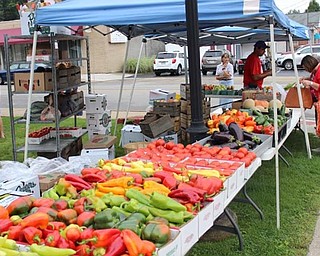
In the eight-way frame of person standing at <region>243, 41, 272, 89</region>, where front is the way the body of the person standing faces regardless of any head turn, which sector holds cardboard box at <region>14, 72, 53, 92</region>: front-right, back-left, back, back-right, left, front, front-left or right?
back-right

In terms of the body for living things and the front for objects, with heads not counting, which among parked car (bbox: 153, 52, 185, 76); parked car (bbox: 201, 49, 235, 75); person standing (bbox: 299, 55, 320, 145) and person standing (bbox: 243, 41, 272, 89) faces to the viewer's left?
person standing (bbox: 299, 55, 320, 145)

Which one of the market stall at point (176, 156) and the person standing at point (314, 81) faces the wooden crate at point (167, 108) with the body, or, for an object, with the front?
the person standing

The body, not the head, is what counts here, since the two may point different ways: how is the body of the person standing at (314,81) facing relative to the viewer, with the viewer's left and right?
facing to the left of the viewer

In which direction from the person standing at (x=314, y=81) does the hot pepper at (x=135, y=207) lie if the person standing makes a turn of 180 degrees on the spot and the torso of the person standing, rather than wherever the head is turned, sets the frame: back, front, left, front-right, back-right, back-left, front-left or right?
right
